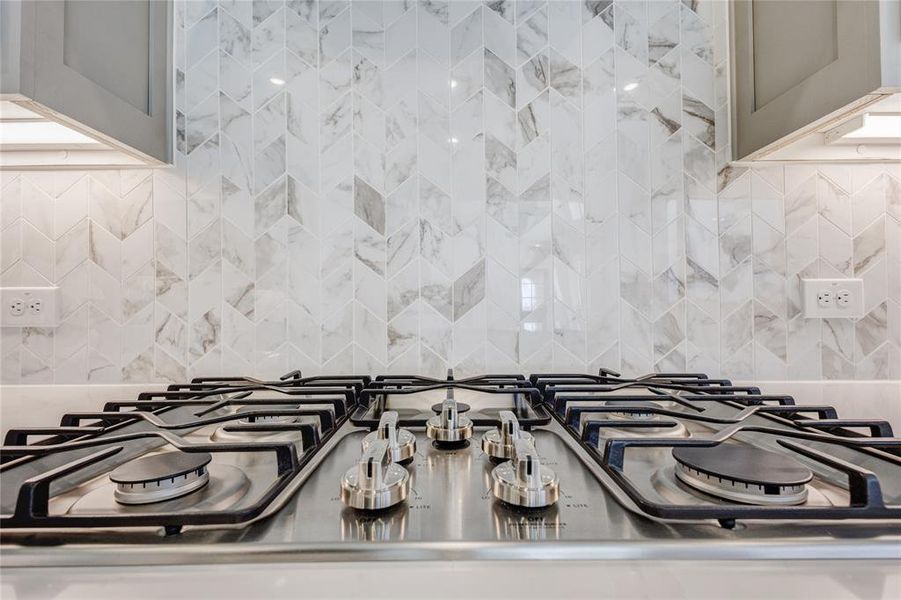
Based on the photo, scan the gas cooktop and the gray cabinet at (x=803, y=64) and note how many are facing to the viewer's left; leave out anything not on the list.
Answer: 0

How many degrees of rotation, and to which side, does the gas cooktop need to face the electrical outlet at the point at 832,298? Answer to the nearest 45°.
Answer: approximately 135° to its left

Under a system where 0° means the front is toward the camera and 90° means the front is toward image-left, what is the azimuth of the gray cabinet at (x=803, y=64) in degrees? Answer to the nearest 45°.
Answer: approximately 315°

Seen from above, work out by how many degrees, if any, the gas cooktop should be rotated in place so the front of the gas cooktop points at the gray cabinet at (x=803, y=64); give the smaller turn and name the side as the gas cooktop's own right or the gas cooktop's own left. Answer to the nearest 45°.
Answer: approximately 135° to the gas cooktop's own left

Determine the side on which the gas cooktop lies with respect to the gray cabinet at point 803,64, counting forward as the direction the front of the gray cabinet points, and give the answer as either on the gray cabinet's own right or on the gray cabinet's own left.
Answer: on the gray cabinet's own right

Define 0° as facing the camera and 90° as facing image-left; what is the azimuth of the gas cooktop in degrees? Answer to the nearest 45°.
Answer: approximately 0°

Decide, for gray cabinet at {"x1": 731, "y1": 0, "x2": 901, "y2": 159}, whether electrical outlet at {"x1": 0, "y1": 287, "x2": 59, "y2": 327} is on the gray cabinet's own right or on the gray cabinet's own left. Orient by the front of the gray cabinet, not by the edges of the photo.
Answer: on the gray cabinet's own right
